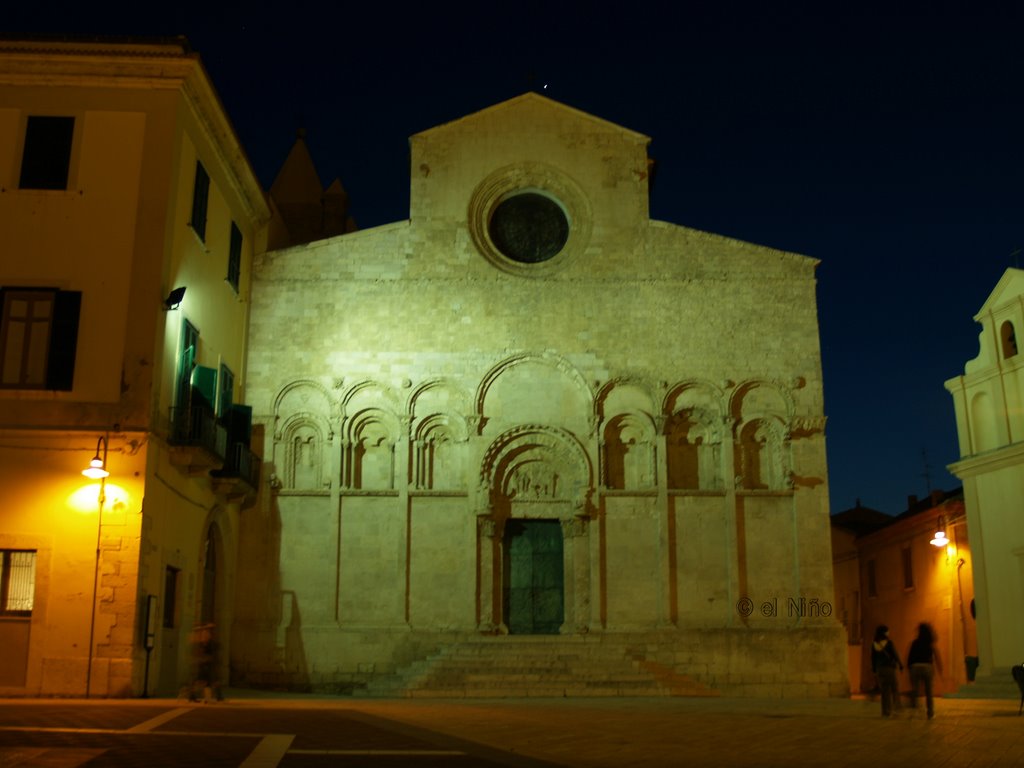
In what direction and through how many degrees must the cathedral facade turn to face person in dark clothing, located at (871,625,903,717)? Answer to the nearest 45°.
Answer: approximately 45° to its left

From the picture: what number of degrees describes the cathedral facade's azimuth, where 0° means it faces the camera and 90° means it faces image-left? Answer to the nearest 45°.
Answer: approximately 0°

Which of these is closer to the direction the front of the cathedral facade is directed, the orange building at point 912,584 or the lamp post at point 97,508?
the lamp post

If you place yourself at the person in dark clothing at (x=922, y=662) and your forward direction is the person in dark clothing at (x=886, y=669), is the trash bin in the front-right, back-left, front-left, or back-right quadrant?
back-right

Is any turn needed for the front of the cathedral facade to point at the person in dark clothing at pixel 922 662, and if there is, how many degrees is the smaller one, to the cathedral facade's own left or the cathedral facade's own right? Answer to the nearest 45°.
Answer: approximately 45° to the cathedral facade's own left

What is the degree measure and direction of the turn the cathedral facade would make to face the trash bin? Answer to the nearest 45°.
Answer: approximately 135° to its left

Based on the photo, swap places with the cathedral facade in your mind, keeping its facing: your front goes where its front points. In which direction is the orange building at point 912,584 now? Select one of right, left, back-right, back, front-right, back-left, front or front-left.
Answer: back-left
